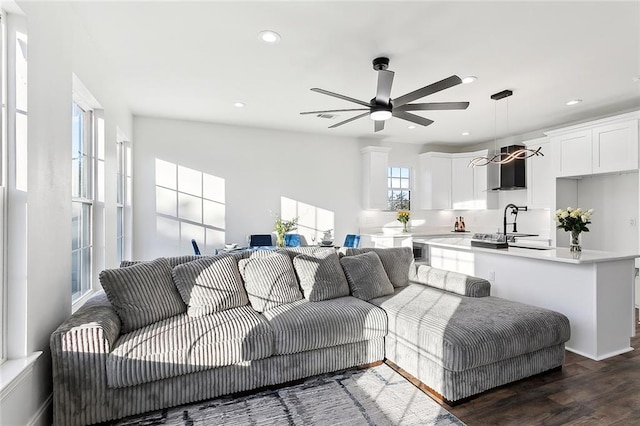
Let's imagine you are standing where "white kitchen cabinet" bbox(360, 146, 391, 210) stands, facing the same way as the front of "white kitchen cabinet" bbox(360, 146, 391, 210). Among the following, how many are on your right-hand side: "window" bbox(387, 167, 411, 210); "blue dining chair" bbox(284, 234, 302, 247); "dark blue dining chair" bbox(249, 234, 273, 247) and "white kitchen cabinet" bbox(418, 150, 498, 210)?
2

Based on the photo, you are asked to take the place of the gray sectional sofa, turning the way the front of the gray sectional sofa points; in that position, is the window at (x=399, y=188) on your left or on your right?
on your left

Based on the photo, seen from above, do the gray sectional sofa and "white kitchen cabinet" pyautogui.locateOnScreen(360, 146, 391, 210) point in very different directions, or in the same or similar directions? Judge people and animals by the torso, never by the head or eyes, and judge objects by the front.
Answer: same or similar directions

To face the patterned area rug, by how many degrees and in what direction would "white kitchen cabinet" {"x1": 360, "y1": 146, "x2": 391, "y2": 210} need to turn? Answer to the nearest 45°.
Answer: approximately 45° to its right

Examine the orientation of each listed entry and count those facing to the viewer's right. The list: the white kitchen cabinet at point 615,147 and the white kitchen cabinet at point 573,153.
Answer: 0

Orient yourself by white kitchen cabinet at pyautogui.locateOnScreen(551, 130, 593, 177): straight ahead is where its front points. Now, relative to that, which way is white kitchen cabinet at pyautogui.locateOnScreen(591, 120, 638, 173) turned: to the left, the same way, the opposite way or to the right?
the same way

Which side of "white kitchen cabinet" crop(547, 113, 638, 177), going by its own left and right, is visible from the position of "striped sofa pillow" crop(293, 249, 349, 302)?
front

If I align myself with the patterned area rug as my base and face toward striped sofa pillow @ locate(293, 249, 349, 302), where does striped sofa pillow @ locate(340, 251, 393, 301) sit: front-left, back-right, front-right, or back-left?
front-right

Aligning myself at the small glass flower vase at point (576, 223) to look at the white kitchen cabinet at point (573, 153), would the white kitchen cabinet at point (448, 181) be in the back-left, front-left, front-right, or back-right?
front-left

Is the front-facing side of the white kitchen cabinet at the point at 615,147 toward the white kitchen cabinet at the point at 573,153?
no

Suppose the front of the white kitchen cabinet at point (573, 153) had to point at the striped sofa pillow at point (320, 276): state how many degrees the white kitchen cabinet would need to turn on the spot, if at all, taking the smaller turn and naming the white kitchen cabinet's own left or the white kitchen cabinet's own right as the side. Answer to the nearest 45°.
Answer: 0° — it already faces it

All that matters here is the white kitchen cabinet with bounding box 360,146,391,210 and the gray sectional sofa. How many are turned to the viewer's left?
0

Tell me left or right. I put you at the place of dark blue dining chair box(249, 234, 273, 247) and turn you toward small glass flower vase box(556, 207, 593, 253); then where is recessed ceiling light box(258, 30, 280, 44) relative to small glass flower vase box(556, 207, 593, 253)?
right

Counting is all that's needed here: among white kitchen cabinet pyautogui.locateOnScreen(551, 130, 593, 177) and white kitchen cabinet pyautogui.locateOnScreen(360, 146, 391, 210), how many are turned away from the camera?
0

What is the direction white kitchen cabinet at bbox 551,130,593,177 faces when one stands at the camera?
facing the viewer and to the left of the viewer

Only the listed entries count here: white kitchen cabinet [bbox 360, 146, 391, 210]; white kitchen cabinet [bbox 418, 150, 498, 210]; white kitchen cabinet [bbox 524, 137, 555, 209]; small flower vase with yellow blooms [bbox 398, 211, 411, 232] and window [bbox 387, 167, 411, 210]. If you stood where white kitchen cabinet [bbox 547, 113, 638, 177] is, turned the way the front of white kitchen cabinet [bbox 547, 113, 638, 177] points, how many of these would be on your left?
0

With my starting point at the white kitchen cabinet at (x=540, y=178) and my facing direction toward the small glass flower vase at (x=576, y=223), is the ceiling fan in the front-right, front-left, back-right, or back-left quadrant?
front-right
